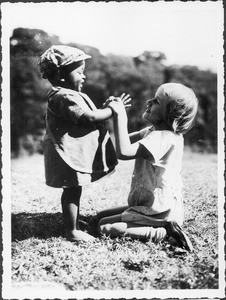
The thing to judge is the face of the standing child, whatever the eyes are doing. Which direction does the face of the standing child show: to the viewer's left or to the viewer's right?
to the viewer's right

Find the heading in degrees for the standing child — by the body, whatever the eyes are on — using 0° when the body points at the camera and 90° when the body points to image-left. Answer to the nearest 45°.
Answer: approximately 270°
